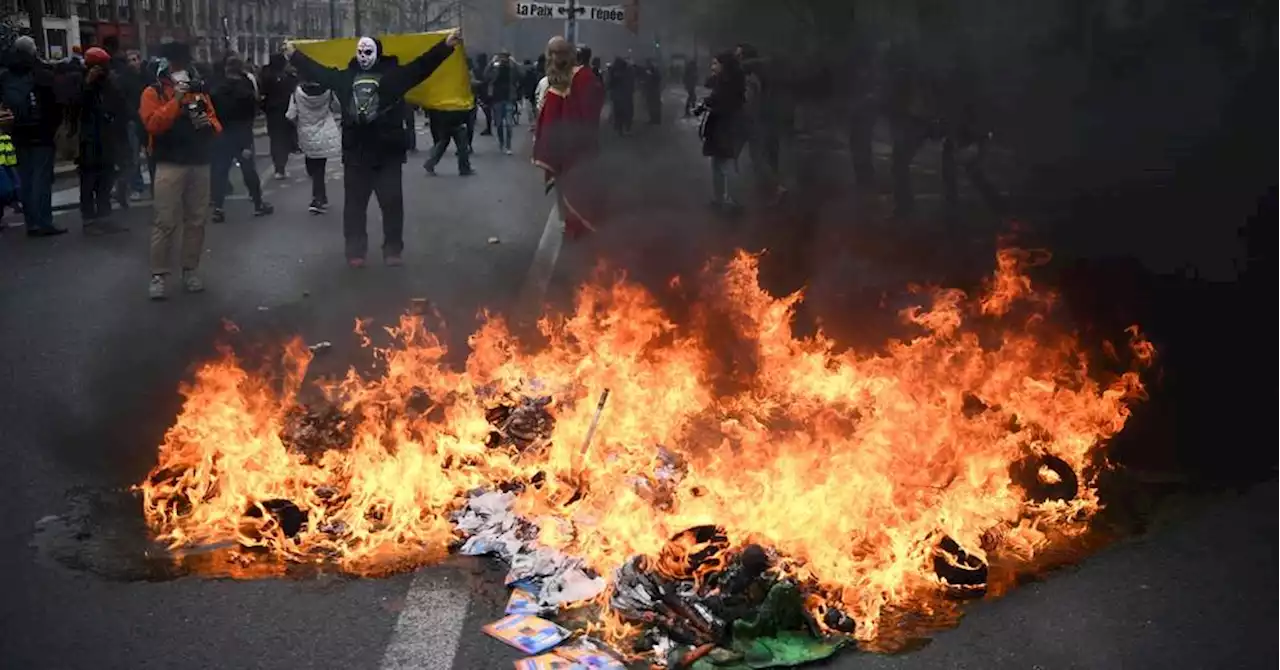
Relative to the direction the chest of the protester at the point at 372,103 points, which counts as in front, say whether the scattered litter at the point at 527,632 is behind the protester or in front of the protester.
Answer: in front

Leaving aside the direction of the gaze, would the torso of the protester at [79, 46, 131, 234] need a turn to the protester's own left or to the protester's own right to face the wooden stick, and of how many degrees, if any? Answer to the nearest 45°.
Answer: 0° — they already face it

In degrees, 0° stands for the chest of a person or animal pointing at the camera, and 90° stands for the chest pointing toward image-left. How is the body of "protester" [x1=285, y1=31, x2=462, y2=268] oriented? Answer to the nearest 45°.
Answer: approximately 0°

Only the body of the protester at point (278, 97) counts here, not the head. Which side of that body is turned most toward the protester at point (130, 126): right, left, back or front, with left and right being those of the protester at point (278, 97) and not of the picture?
left

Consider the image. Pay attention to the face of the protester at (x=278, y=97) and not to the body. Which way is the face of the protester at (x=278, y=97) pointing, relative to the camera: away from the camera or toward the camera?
away from the camera

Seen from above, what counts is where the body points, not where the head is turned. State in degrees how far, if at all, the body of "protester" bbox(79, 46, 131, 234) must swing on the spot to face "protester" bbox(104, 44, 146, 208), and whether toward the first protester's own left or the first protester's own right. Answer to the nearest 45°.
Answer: approximately 90° to the first protester's own left

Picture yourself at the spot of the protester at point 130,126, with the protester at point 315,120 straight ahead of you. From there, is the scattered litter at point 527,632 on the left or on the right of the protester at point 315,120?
right
